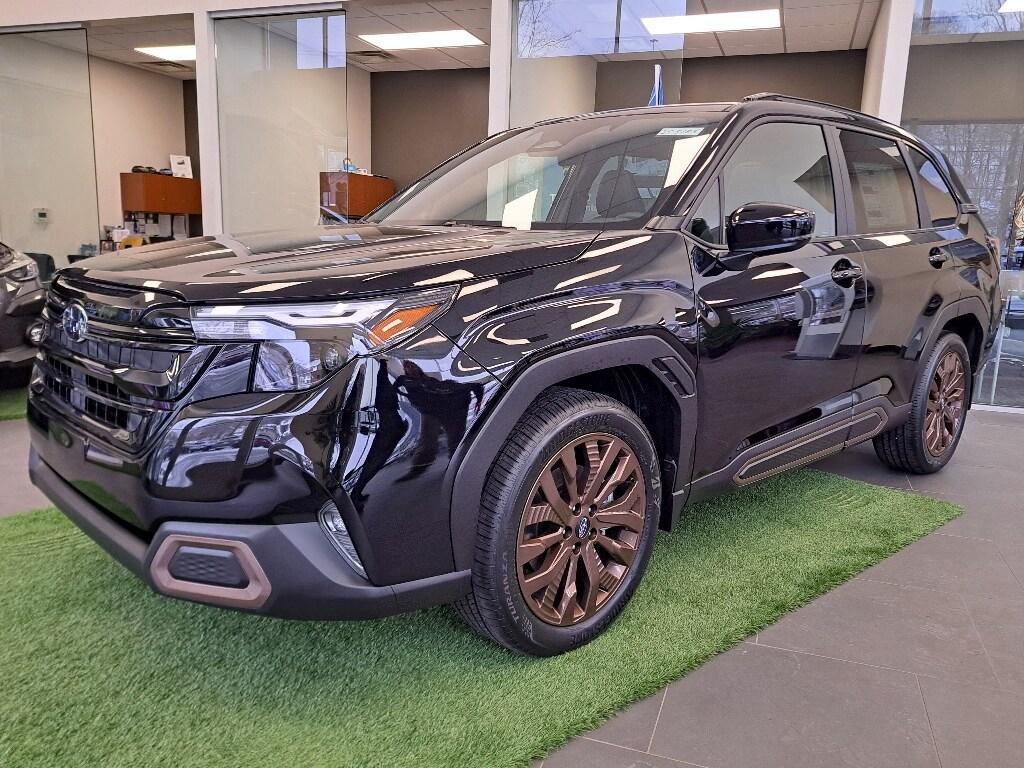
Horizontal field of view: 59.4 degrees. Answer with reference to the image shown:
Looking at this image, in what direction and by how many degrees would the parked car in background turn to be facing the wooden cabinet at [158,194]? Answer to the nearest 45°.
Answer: approximately 135° to its left

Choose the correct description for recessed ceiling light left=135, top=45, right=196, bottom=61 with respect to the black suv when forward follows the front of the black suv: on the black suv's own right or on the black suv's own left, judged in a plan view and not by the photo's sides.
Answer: on the black suv's own right

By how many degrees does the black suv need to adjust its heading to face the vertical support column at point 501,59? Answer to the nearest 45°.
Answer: approximately 135° to its right

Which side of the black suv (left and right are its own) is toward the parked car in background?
right

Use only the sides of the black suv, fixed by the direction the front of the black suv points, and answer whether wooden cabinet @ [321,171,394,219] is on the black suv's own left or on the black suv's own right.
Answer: on the black suv's own right

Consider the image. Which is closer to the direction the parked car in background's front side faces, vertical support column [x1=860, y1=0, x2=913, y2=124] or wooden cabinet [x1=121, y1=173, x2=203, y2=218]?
the vertical support column

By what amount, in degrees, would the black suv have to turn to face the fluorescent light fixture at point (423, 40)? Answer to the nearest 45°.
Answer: approximately 135° to its right

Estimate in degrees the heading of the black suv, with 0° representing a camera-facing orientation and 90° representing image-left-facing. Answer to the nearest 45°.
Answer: approximately 45°

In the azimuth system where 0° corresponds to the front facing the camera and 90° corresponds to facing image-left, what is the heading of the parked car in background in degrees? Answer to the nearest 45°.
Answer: approximately 315°
